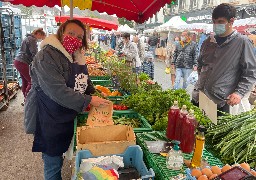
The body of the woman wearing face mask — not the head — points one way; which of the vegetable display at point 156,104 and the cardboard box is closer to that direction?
the cardboard box

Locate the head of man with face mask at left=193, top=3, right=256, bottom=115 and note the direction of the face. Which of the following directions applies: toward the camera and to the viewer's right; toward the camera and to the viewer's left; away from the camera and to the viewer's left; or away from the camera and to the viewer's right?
toward the camera and to the viewer's left

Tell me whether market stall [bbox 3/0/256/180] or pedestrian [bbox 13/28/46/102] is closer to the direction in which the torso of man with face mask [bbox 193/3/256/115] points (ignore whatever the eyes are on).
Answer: the market stall

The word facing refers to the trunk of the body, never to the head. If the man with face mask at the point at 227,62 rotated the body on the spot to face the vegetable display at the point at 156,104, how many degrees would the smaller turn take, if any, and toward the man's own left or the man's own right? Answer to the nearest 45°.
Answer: approximately 45° to the man's own right

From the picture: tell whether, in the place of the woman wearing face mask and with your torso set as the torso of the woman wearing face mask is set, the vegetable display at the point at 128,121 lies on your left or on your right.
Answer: on your left

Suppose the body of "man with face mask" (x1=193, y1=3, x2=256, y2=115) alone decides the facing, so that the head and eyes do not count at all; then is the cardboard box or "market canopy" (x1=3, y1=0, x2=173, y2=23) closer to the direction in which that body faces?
the cardboard box

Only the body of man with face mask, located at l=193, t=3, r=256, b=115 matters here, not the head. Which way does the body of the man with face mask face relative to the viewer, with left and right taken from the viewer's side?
facing the viewer and to the left of the viewer

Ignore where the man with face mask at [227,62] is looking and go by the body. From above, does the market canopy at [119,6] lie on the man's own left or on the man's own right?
on the man's own right

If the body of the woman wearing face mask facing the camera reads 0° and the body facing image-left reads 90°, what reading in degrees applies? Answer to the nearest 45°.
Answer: approximately 315°

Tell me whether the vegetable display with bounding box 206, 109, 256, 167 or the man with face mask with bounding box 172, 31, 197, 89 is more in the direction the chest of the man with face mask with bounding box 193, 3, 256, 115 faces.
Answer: the vegetable display

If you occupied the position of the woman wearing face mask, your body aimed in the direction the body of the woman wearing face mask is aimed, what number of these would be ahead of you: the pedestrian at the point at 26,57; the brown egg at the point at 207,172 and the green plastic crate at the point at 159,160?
2
